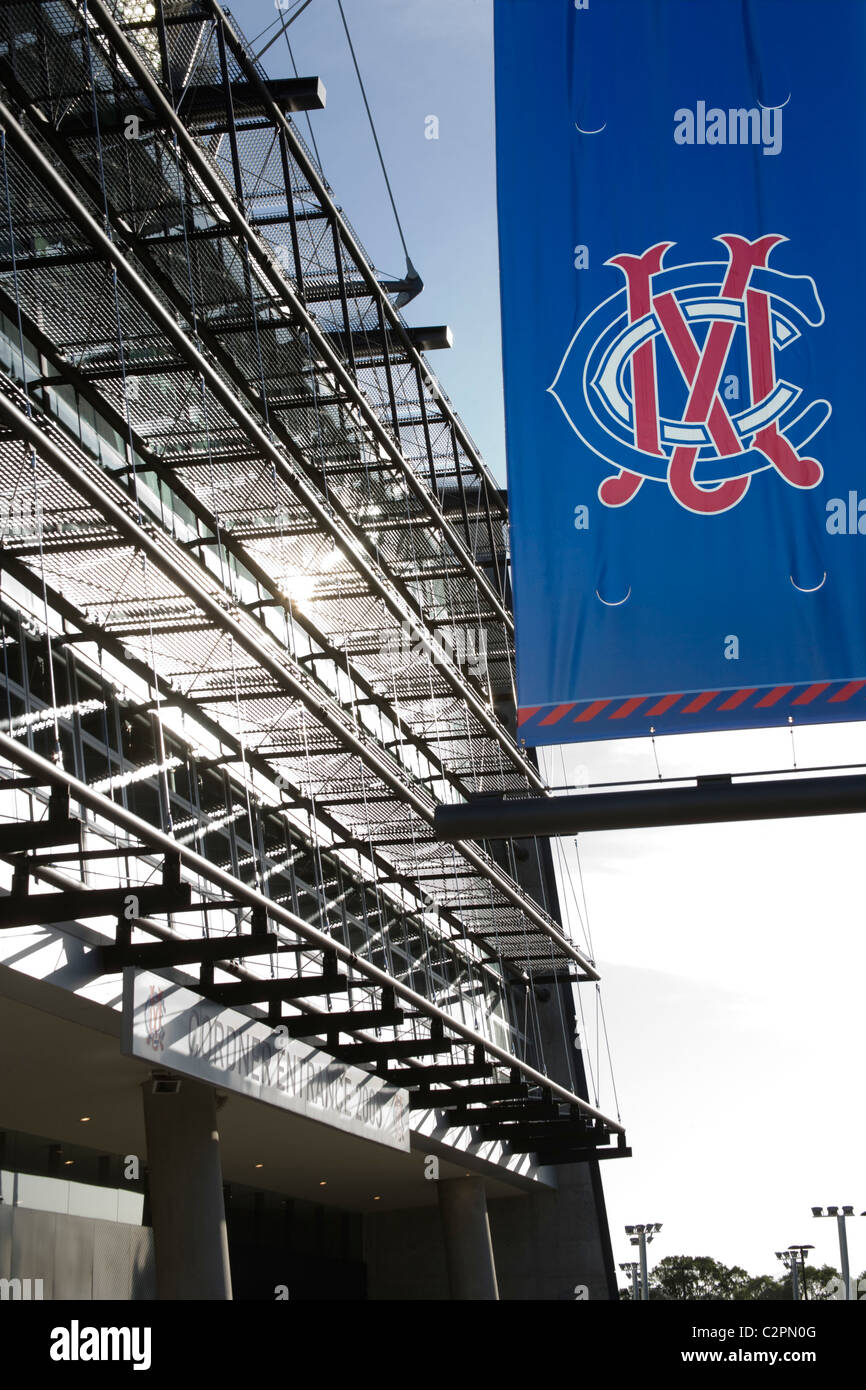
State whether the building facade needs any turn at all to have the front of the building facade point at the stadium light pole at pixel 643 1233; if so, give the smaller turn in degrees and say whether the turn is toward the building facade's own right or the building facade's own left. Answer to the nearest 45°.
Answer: approximately 135° to the building facade's own left

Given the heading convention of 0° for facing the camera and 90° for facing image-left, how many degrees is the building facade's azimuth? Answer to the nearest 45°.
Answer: approximately 315°

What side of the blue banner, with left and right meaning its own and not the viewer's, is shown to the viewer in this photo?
front

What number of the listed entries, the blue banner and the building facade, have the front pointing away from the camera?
0

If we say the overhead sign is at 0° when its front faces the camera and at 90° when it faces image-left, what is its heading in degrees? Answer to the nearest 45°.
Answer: approximately 315°

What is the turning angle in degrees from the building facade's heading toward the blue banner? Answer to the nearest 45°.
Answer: approximately 45° to its right

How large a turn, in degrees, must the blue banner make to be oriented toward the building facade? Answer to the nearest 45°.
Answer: approximately 135° to its right

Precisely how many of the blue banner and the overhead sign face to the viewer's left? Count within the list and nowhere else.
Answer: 0

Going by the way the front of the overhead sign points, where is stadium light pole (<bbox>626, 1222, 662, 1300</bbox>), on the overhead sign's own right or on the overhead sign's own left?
on the overhead sign's own left

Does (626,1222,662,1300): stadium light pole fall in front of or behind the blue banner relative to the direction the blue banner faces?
behind

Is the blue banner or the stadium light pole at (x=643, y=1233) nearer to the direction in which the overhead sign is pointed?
the blue banner

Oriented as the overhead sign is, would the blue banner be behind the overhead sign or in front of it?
in front
